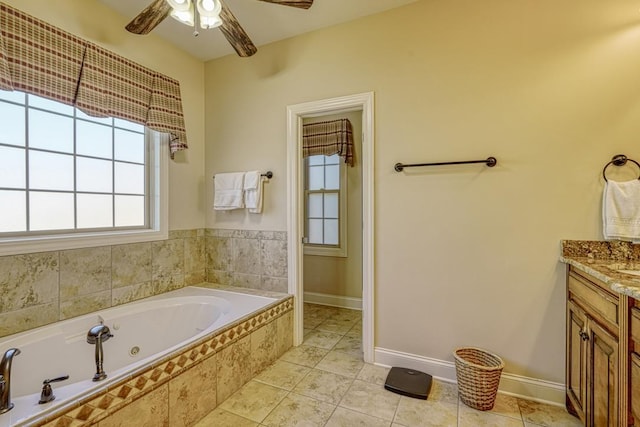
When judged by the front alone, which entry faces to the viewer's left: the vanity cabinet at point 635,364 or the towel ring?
the vanity cabinet

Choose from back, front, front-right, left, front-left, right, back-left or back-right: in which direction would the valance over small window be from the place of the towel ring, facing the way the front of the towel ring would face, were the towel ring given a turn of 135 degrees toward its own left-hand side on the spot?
back-left

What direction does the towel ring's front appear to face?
toward the camera

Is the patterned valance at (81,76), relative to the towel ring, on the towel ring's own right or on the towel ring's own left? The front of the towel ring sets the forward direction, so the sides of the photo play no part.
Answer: on the towel ring's own right

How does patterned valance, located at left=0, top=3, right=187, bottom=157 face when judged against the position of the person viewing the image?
facing the viewer and to the right of the viewer

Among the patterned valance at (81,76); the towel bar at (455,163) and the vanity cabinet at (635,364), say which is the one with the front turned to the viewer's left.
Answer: the vanity cabinet

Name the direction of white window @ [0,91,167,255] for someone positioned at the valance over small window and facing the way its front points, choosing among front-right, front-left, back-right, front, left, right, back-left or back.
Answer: front

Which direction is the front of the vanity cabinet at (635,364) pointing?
to the viewer's left

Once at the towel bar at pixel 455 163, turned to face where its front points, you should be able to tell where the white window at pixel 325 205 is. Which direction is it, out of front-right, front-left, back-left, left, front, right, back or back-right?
back-right

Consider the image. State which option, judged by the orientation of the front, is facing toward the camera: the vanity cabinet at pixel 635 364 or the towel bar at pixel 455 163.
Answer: the towel bar

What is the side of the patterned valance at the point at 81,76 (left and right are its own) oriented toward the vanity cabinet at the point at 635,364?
front

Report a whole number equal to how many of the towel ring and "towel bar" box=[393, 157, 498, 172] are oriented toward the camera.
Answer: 2

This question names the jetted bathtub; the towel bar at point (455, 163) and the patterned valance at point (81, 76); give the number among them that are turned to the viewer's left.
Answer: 0

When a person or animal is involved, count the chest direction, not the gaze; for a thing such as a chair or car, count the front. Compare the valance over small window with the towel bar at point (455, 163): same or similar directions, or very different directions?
same or similar directions

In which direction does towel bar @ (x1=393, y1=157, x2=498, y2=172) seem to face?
toward the camera
